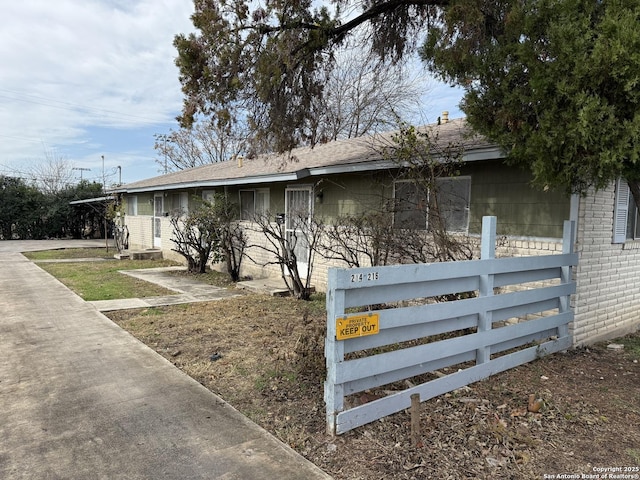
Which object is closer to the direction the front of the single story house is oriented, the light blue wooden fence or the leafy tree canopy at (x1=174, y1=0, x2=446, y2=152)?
the light blue wooden fence

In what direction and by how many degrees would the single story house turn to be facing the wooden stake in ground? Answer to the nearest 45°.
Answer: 0° — it already faces it

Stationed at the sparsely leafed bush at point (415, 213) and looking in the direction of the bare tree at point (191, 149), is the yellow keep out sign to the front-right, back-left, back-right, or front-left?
back-left

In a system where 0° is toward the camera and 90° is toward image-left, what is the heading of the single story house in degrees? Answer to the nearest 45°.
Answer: approximately 45°

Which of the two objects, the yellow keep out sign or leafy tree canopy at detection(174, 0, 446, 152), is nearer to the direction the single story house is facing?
the yellow keep out sign
